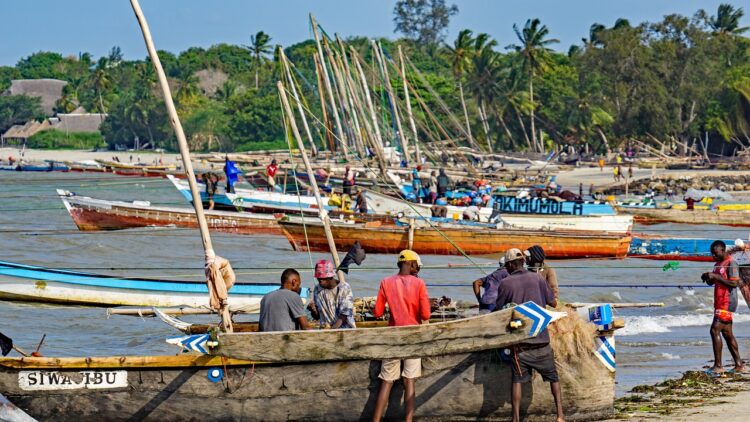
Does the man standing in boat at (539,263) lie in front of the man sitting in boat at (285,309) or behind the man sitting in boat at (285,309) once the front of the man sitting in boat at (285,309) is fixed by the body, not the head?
in front

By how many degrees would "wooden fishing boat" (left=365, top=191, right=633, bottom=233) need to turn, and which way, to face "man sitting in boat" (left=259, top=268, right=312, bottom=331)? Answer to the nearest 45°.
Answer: approximately 90° to its left

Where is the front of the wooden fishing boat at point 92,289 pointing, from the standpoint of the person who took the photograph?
facing to the left of the viewer

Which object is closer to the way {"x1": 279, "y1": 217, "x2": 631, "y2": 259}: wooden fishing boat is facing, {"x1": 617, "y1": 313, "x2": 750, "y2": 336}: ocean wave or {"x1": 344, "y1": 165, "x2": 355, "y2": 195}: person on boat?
the person on boat

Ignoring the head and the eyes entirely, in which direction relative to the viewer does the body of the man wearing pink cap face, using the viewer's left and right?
facing the viewer and to the left of the viewer

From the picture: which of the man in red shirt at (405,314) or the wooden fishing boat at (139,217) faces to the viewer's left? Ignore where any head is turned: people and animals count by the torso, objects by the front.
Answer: the wooden fishing boat

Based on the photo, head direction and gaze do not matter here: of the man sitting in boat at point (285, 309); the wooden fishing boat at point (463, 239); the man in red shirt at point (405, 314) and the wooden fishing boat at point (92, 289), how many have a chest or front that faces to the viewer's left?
2

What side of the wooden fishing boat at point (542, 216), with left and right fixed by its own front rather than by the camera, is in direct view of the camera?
left

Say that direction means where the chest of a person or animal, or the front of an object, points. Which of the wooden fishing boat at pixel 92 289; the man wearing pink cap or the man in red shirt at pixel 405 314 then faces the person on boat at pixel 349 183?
the man in red shirt

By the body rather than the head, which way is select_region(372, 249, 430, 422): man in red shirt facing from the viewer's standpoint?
away from the camera

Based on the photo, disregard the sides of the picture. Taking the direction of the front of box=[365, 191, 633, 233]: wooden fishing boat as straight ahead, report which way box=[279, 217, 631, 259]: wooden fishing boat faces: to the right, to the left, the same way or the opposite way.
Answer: the same way
